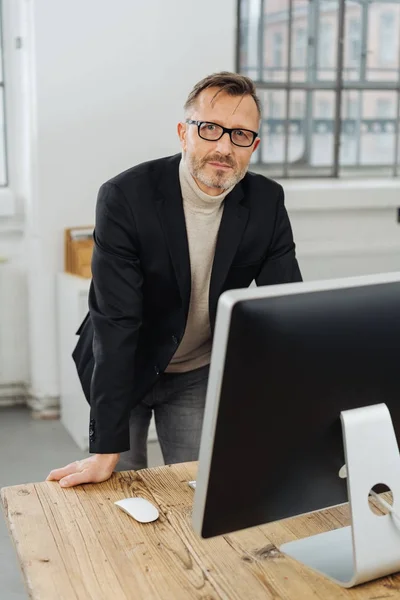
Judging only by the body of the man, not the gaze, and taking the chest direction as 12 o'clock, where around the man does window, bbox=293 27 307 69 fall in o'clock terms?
The window is roughly at 8 o'clock from the man.

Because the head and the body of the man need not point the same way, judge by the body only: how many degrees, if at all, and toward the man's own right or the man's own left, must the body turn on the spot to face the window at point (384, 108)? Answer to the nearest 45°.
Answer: approximately 135° to the man's own left

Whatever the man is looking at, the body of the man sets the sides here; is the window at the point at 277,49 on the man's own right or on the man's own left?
on the man's own left

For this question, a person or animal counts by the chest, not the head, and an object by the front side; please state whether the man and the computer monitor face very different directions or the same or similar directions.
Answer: very different directions

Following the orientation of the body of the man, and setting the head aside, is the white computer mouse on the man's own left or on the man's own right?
on the man's own right

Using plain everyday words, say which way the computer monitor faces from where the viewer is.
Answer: facing away from the viewer and to the left of the viewer

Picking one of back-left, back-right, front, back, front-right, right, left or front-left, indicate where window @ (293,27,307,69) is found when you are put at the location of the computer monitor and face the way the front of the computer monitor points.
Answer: front-right

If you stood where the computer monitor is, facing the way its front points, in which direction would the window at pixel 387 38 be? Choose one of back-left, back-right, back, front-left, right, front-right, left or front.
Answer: front-right

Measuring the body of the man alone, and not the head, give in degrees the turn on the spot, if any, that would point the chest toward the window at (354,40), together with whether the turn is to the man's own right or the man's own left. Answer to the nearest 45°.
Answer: approximately 135° to the man's own left

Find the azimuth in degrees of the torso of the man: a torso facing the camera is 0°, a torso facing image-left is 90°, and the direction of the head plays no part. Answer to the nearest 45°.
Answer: approximately 315°
